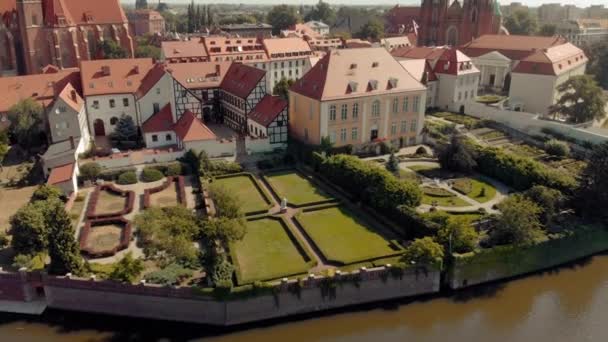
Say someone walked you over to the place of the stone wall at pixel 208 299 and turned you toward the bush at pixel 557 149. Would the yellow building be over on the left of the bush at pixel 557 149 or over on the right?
left

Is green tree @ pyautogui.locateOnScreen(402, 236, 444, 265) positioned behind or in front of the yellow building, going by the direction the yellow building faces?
in front

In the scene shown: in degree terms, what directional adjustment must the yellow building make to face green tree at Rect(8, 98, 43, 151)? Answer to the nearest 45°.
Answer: approximately 135° to its right

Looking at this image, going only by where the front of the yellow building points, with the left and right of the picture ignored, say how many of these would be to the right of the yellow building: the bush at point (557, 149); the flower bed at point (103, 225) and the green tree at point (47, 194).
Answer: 2

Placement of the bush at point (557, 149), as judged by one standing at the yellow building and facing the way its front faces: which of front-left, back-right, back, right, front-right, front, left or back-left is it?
front-left

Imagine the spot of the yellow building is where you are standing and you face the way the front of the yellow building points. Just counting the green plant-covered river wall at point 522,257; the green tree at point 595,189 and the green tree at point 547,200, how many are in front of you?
3

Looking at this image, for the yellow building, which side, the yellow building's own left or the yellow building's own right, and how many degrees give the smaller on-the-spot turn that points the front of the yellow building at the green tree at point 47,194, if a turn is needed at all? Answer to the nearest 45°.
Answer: approximately 90° to the yellow building's own right

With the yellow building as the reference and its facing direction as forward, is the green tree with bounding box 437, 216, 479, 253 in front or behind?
in front

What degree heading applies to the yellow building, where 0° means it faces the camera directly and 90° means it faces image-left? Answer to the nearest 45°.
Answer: approximately 315°

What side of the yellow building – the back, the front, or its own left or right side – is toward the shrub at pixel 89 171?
right

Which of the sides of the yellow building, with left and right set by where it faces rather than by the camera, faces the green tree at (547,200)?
front

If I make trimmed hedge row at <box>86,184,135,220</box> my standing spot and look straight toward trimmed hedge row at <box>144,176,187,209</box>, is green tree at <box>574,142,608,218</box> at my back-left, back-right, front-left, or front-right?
front-right

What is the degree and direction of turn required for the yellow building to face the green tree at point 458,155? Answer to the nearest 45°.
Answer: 0° — it already faces it

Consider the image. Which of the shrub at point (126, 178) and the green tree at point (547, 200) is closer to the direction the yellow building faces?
the green tree

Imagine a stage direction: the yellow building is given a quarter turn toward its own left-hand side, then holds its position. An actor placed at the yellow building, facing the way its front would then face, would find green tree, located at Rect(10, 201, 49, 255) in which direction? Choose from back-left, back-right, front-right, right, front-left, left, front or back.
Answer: back
